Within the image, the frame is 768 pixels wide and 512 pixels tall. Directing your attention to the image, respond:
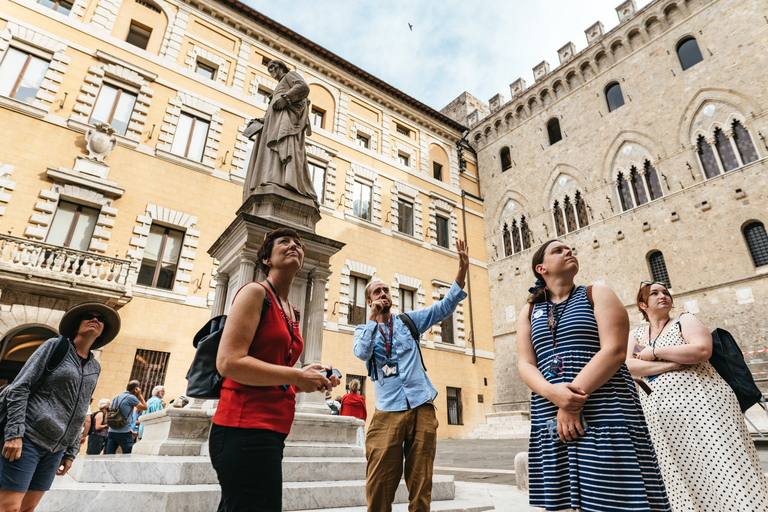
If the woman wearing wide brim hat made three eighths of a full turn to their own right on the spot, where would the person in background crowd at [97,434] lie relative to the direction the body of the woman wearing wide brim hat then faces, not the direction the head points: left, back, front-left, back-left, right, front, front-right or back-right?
right

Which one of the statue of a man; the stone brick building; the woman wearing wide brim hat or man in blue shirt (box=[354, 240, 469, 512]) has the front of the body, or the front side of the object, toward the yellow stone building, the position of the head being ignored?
the stone brick building

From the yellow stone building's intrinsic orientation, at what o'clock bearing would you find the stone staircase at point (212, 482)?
The stone staircase is roughly at 1 o'clock from the yellow stone building.

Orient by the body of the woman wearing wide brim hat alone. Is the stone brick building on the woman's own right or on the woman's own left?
on the woman's own left

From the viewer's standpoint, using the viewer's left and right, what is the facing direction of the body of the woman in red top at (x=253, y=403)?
facing the viewer and to the right of the viewer

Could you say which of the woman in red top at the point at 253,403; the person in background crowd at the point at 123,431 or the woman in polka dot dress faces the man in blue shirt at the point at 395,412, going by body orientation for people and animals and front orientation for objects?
the woman in polka dot dress

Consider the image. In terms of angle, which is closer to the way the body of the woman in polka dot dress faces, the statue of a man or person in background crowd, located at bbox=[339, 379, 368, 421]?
the statue of a man

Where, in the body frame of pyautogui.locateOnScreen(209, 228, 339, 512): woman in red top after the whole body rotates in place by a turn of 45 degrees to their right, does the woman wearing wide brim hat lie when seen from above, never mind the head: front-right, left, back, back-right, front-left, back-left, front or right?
back-right

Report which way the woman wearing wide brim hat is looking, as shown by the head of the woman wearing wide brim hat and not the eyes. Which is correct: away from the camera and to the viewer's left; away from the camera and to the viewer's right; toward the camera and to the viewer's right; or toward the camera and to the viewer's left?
toward the camera and to the viewer's right
